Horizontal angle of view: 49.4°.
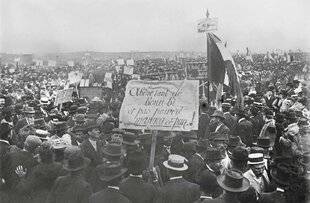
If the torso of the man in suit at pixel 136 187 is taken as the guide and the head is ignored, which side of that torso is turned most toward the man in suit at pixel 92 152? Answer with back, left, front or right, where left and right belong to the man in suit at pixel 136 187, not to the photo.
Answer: front

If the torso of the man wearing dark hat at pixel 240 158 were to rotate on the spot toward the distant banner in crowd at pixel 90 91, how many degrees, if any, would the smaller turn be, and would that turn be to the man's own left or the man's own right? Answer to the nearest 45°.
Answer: approximately 45° to the man's own left

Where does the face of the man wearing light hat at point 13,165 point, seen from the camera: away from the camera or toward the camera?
away from the camera

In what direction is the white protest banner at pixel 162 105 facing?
toward the camera

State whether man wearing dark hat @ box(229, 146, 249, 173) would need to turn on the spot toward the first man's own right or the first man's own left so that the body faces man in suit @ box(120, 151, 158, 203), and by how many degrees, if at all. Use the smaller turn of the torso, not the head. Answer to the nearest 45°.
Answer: approximately 135° to the first man's own left

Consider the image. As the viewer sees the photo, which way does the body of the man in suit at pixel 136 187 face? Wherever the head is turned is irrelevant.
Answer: away from the camera

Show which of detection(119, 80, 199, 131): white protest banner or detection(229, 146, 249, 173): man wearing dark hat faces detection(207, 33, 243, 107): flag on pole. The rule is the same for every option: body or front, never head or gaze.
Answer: the man wearing dark hat

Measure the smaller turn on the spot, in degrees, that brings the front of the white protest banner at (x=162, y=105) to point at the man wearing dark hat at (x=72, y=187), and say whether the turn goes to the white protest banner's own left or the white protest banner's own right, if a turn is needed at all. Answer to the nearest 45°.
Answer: approximately 45° to the white protest banner's own right

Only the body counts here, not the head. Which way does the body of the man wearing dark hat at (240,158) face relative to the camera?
away from the camera
